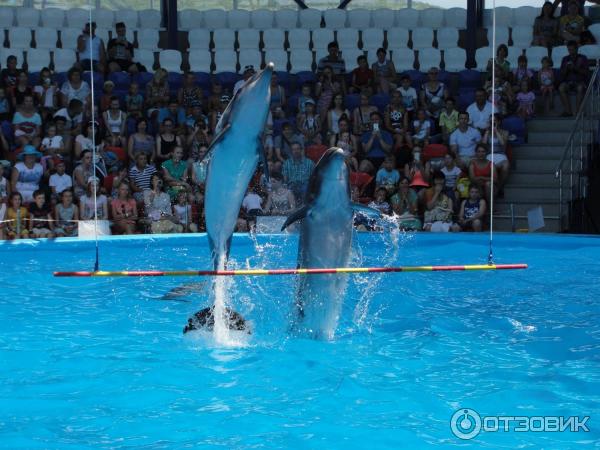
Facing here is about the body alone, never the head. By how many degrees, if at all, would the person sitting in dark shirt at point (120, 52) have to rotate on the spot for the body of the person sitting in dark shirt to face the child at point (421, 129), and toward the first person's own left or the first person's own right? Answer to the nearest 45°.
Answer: approximately 45° to the first person's own left

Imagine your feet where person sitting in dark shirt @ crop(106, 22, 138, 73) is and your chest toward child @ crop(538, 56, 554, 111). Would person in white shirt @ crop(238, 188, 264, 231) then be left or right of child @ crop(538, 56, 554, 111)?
right

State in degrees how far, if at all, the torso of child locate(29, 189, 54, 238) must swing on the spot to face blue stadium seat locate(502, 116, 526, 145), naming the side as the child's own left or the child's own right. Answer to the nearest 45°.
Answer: approximately 90° to the child's own left

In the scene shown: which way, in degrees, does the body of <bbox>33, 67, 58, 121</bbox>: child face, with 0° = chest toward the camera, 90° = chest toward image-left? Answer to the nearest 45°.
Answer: approximately 0°

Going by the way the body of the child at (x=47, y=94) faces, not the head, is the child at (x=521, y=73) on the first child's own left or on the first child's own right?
on the first child's own left

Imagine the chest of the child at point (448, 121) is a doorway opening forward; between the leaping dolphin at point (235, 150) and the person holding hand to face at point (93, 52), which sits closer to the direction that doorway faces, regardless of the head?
the leaping dolphin
